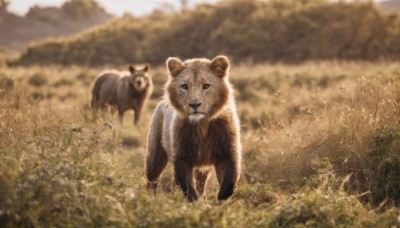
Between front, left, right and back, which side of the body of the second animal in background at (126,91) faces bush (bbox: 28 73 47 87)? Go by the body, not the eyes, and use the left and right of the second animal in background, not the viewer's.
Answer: back

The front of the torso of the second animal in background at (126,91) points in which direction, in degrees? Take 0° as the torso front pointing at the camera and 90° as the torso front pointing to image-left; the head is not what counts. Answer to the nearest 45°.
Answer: approximately 315°

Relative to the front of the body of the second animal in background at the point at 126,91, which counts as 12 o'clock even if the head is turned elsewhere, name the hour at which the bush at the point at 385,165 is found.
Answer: The bush is roughly at 1 o'clock from the second animal in background.

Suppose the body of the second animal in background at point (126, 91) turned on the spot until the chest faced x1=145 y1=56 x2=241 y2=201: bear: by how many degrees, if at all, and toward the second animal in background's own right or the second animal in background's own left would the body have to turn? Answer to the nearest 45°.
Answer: approximately 45° to the second animal in background's own right

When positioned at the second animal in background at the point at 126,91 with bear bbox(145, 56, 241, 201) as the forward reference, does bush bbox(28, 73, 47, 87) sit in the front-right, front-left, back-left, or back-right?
back-right

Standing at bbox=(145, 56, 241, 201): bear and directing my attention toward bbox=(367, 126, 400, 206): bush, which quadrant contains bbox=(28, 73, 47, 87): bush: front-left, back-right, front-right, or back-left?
back-left

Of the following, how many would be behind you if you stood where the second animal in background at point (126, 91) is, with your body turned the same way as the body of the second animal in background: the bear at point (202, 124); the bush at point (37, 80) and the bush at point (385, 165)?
1
